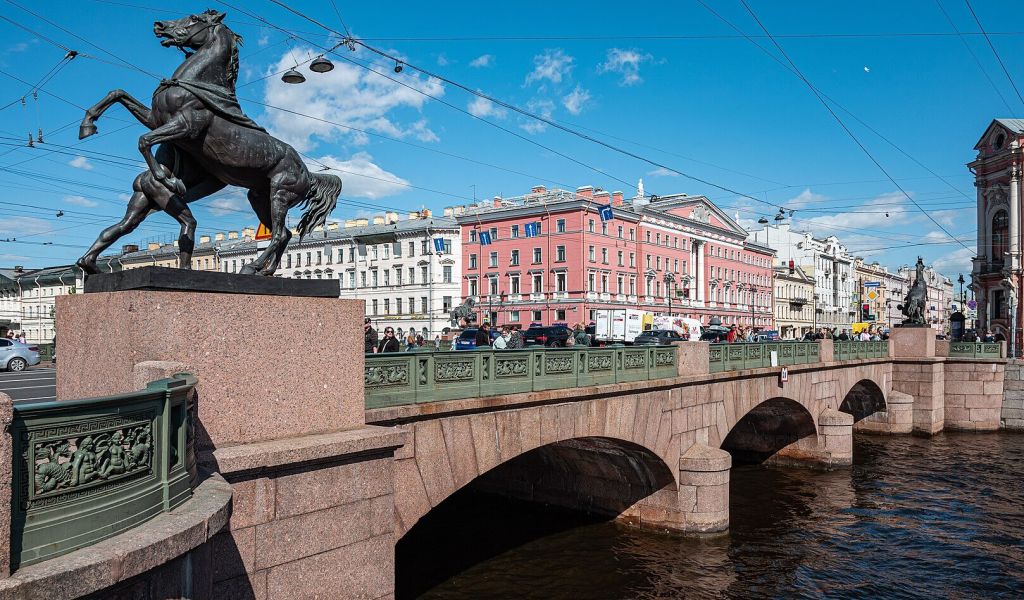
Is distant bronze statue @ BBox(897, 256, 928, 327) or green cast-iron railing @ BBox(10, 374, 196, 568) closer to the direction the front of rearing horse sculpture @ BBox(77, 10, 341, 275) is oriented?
the green cast-iron railing

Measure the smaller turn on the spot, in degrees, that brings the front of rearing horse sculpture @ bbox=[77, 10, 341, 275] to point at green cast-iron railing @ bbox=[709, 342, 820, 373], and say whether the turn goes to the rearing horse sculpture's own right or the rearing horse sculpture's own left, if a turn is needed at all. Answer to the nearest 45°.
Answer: approximately 135° to the rearing horse sculpture's own right

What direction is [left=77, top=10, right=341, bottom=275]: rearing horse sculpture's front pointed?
to the viewer's left

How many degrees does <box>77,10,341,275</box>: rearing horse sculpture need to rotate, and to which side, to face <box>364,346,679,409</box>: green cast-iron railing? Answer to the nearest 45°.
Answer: approximately 135° to its right

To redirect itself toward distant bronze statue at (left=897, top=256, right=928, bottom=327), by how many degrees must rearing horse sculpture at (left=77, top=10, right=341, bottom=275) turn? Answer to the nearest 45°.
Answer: approximately 135° to its right

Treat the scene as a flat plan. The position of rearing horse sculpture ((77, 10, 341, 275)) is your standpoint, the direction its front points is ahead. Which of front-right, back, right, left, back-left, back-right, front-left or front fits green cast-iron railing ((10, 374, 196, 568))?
left

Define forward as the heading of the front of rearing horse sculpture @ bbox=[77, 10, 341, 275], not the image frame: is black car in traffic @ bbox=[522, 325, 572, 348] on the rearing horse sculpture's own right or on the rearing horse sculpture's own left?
on the rearing horse sculpture's own right
